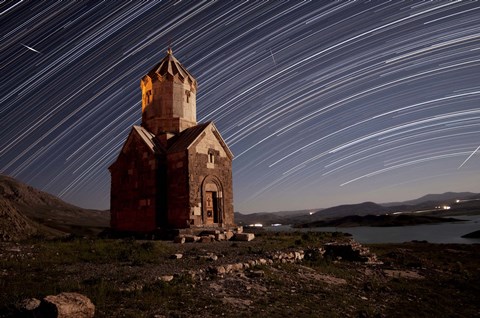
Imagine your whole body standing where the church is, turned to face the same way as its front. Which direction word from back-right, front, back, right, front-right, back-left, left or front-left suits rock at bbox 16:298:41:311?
front-right

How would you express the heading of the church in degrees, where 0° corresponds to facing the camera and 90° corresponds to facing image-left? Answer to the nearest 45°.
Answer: approximately 315°

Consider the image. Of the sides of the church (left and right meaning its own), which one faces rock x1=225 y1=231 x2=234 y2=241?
front

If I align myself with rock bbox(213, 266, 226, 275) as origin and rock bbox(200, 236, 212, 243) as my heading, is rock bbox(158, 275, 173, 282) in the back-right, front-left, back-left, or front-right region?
back-left

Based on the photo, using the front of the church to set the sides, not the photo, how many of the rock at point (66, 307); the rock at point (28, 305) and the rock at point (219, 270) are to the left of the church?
0

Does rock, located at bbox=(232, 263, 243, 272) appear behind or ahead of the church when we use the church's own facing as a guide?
ahead

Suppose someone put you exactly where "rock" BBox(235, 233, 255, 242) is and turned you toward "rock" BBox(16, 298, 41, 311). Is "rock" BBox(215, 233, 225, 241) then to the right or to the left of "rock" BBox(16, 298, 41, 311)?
right

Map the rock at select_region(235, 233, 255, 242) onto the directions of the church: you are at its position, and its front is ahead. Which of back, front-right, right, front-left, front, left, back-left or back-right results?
front

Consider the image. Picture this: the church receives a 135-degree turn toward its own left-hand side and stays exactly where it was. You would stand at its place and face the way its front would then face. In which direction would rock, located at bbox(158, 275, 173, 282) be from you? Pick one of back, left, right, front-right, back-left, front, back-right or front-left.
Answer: back

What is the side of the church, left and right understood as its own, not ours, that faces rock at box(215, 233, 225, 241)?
front

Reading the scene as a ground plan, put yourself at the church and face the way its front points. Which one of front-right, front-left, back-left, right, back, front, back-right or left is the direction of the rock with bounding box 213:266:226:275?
front-right

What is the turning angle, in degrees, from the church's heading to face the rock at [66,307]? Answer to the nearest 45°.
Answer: approximately 45° to its right
